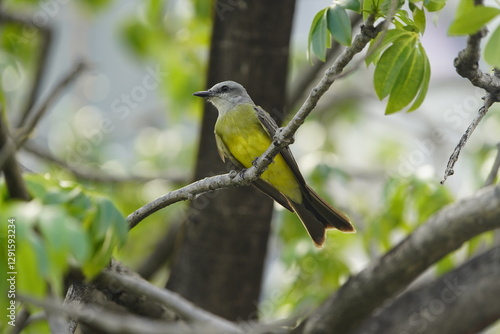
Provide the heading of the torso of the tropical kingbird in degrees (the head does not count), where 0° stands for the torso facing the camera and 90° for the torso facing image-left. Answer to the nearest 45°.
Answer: approximately 45°

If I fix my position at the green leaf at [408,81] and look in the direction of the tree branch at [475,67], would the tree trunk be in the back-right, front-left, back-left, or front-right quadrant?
back-left

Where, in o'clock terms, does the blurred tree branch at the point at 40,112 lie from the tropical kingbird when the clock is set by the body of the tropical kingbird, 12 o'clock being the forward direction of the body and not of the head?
The blurred tree branch is roughly at 1 o'clock from the tropical kingbird.

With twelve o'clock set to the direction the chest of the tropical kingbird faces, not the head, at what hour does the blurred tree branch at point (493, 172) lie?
The blurred tree branch is roughly at 8 o'clock from the tropical kingbird.

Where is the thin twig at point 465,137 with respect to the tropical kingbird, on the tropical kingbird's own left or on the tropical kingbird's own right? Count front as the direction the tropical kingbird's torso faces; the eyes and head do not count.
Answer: on the tropical kingbird's own left
